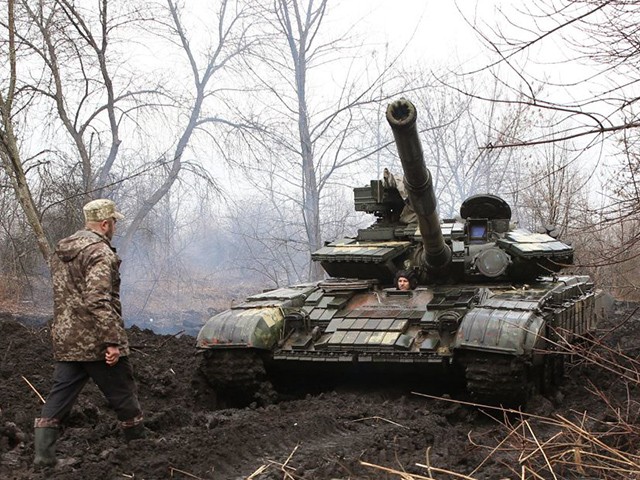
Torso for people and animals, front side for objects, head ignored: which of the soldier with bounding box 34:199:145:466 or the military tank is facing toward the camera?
the military tank

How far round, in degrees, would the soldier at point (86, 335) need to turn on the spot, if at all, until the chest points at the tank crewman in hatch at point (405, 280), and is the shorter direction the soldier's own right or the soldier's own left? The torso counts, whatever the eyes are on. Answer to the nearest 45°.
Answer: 0° — they already face them

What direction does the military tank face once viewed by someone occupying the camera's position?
facing the viewer

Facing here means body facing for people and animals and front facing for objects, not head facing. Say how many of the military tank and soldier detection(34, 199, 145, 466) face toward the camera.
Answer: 1

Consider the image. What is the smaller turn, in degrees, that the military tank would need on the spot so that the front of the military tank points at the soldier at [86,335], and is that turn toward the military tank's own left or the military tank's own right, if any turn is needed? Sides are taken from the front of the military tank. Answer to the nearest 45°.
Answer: approximately 45° to the military tank's own right

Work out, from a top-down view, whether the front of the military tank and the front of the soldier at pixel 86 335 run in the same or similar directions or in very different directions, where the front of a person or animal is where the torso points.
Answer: very different directions

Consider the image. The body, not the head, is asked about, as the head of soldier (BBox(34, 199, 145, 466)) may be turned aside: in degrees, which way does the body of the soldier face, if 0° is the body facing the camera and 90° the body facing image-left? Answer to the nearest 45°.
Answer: approximately 225°
